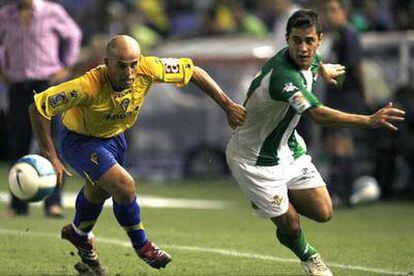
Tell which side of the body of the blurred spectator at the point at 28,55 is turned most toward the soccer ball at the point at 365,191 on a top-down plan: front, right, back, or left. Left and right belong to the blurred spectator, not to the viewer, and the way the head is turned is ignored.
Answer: left

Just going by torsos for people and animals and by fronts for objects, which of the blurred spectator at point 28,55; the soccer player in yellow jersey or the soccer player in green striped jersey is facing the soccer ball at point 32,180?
the blurred spectator

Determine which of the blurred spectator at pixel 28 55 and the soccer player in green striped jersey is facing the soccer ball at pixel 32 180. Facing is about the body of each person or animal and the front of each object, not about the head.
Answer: the blurred spectator

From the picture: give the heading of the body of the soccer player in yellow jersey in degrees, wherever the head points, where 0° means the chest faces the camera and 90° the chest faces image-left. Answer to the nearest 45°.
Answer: approximately 315°

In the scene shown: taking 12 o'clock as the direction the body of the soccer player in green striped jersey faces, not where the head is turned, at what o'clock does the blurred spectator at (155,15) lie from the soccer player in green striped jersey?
The blurred spectator is roughly at 7 o'clock from the soccer player in green striped jersey.

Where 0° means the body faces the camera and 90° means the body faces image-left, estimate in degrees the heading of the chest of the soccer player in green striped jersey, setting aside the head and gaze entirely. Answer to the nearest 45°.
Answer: approximately 315°

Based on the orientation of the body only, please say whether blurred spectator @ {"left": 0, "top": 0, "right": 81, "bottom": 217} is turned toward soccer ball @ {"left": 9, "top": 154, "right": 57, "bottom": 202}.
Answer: yes
